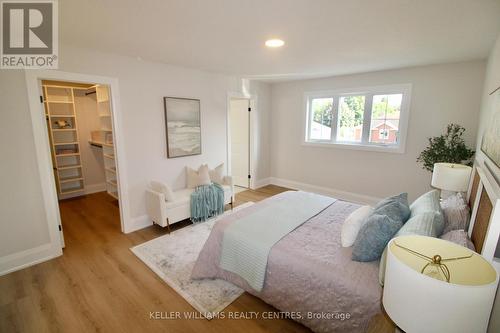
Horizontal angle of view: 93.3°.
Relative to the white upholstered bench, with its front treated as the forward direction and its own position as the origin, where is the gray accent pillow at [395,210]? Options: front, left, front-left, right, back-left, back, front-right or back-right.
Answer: front

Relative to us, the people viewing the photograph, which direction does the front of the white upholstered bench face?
facing the viewer and to the right of the viewer

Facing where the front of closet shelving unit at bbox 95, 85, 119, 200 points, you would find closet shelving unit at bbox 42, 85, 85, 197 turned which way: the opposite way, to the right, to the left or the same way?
to the left

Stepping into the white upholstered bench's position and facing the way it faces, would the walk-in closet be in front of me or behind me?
behind

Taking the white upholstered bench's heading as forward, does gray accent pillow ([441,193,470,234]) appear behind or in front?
in front

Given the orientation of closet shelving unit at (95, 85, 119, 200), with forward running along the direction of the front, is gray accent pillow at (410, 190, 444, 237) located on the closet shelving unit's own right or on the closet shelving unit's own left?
on the closet shelving unit's own left

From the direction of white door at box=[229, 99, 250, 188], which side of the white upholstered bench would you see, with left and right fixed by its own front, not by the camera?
left

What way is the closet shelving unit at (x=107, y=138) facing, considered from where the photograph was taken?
facing the viewer and to the left of the viewer

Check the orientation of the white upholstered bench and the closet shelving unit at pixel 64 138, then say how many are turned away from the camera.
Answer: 0

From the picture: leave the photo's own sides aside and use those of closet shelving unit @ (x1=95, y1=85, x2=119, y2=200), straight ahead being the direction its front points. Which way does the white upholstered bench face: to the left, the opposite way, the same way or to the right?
to the left

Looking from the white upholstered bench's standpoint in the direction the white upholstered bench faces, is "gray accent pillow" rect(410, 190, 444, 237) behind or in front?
in front
